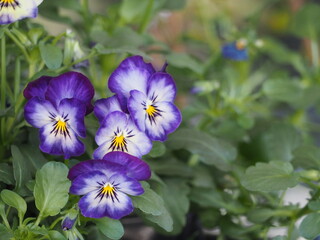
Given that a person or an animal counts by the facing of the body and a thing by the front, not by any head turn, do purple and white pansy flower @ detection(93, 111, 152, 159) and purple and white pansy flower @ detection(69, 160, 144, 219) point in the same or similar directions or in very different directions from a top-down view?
same or similar directions

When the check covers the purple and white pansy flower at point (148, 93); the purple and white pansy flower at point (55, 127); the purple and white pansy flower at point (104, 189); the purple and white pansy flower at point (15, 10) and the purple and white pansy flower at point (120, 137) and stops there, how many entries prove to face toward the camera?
5

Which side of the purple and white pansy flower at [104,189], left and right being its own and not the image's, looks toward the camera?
front

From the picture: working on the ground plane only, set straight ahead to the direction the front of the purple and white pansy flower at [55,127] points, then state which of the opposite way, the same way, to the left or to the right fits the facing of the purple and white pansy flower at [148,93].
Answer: the same way

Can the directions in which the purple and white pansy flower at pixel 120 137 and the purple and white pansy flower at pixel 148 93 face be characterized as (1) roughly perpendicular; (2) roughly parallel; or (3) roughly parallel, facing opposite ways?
roughly parallel

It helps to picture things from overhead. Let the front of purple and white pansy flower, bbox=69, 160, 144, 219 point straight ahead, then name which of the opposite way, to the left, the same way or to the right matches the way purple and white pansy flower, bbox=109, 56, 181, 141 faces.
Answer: the same way

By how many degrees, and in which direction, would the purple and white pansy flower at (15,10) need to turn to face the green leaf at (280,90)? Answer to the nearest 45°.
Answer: approximately 90° to its left

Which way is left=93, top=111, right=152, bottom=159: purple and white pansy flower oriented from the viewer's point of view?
toward the camera

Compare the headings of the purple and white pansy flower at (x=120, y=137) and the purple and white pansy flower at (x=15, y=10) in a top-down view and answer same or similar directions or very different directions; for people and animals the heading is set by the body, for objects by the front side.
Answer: same or similar directions

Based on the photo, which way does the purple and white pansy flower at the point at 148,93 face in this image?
toward the camera

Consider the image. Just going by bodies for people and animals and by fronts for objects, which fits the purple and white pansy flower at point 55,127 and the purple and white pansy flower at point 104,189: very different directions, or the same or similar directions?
same or similar directions
